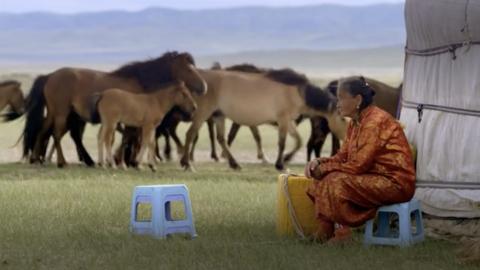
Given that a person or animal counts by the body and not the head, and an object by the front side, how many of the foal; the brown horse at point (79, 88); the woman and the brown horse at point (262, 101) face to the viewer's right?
3

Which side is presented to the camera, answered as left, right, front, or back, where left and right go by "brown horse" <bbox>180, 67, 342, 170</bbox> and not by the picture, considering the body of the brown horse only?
right

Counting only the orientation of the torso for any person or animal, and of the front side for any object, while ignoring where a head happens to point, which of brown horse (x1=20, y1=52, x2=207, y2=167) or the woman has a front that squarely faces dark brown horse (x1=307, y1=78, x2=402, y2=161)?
the brown horse

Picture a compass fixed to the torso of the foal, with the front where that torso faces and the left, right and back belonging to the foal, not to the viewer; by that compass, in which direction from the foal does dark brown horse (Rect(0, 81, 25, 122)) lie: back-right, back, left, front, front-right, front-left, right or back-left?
back-left

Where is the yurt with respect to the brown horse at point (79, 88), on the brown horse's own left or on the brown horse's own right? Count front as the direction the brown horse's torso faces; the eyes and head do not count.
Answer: on the brown horse's own right

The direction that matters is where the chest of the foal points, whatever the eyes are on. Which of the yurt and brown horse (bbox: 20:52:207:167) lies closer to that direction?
the yurt

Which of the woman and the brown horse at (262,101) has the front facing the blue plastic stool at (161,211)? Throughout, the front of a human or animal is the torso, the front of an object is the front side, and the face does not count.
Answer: the woman

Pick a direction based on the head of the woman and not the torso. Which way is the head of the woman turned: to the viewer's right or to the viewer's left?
to the viewer's left

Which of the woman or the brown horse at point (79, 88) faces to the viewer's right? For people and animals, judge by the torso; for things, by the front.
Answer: the brown horse

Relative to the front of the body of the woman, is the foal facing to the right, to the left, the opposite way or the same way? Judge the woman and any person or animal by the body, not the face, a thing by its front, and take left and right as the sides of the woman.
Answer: the opposite way

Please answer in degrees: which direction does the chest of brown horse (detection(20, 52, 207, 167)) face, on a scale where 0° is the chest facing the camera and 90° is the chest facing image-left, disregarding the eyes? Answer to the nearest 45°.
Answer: approximately 270°

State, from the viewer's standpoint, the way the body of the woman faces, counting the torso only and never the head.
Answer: to the viewer's left
